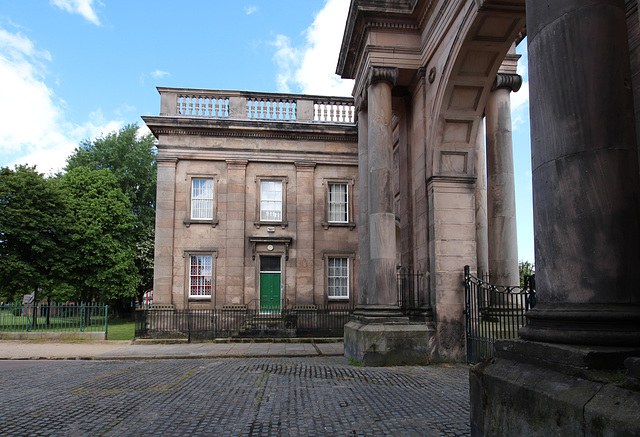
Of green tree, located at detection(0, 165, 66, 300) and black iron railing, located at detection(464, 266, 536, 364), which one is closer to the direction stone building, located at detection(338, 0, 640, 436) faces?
the green tree

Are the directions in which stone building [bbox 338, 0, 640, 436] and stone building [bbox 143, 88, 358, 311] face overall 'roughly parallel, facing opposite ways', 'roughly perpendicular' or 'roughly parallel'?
roughly perpendicular

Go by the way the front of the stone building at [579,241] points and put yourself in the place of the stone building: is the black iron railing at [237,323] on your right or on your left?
on your right

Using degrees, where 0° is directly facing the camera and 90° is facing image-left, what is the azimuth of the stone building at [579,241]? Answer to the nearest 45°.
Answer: approximately 45°

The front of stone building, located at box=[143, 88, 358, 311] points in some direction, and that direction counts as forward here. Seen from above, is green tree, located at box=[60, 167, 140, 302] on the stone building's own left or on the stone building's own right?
on the stone building's own right

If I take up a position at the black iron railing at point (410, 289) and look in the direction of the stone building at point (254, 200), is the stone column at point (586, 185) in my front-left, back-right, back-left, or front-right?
back-left

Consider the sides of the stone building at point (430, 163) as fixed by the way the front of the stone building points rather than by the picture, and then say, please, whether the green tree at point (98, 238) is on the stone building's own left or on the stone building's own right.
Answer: on the stone building's own right

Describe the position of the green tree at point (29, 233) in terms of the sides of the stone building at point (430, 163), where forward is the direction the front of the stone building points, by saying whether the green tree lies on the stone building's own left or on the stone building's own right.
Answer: on the stone building's own right

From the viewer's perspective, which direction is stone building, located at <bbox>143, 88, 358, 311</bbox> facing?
toward the camera

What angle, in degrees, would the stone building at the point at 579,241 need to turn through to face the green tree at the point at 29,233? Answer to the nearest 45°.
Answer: approximately 90° to its right
